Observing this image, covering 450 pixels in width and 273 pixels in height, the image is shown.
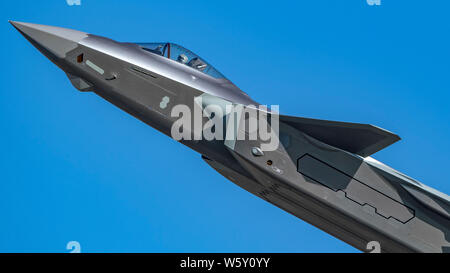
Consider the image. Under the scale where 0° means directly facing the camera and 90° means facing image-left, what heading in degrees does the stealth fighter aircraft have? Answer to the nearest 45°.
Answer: approximately 90°
